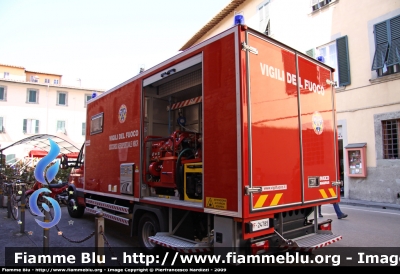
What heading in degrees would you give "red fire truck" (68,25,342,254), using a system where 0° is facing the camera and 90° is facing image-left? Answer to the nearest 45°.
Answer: approximately 135°
